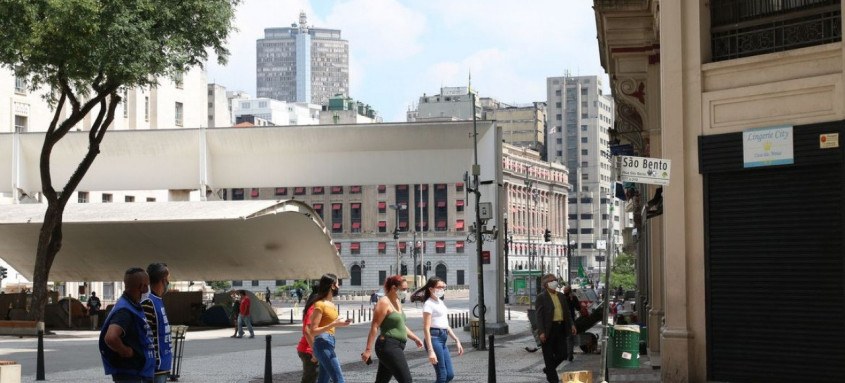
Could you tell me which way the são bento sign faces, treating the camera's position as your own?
facing the viewer

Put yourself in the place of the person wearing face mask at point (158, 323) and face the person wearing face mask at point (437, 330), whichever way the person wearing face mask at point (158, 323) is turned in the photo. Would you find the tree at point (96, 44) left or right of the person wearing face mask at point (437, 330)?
left

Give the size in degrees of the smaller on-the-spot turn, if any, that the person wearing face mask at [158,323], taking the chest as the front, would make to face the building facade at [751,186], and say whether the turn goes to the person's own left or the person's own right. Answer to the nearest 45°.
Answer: approximately 45° to the person's own left

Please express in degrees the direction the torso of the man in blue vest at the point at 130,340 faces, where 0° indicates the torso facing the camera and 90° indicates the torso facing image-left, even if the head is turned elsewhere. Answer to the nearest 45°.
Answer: approximately 270°

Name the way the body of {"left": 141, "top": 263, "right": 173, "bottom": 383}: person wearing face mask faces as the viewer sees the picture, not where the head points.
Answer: to the viewer's right

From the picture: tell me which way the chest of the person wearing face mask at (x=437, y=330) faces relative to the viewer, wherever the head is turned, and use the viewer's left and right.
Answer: facing the viewer and to the right of the viewer

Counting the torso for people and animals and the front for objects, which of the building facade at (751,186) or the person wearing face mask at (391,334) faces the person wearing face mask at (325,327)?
the building facade

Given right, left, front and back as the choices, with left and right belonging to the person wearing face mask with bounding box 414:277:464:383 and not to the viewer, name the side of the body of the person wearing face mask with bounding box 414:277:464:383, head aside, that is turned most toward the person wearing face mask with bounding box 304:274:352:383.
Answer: back

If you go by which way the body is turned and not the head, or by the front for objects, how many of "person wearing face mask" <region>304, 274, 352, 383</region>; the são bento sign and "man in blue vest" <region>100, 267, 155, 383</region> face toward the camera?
1

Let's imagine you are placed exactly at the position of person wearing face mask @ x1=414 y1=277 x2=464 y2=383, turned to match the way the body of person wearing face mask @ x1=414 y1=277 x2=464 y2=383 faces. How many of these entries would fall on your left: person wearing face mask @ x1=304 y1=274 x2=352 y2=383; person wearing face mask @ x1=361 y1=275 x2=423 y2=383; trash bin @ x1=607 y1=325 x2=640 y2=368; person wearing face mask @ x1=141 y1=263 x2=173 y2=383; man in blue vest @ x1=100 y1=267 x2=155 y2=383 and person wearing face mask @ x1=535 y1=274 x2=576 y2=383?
2
